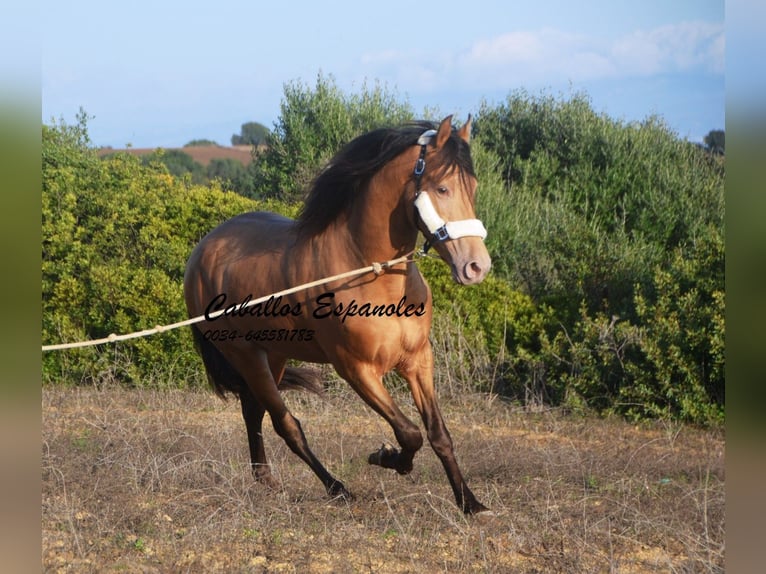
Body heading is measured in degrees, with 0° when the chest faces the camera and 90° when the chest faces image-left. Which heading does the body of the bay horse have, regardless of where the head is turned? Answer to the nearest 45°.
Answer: approximately 315°
